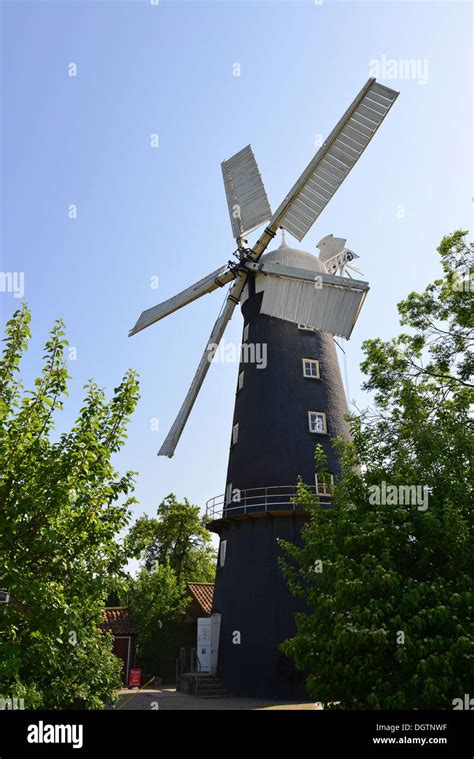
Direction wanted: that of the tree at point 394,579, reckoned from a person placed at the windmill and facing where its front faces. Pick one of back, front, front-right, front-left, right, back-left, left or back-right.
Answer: front-left

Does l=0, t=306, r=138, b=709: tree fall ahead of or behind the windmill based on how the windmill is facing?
ahead

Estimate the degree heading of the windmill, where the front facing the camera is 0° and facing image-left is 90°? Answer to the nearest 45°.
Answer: approximately 45°

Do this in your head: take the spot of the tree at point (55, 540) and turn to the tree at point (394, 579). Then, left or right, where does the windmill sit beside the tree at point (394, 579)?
left

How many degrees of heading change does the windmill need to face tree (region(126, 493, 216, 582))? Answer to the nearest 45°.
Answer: approximately 135° to its right

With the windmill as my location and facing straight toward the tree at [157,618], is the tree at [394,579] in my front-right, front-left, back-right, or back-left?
back-left
